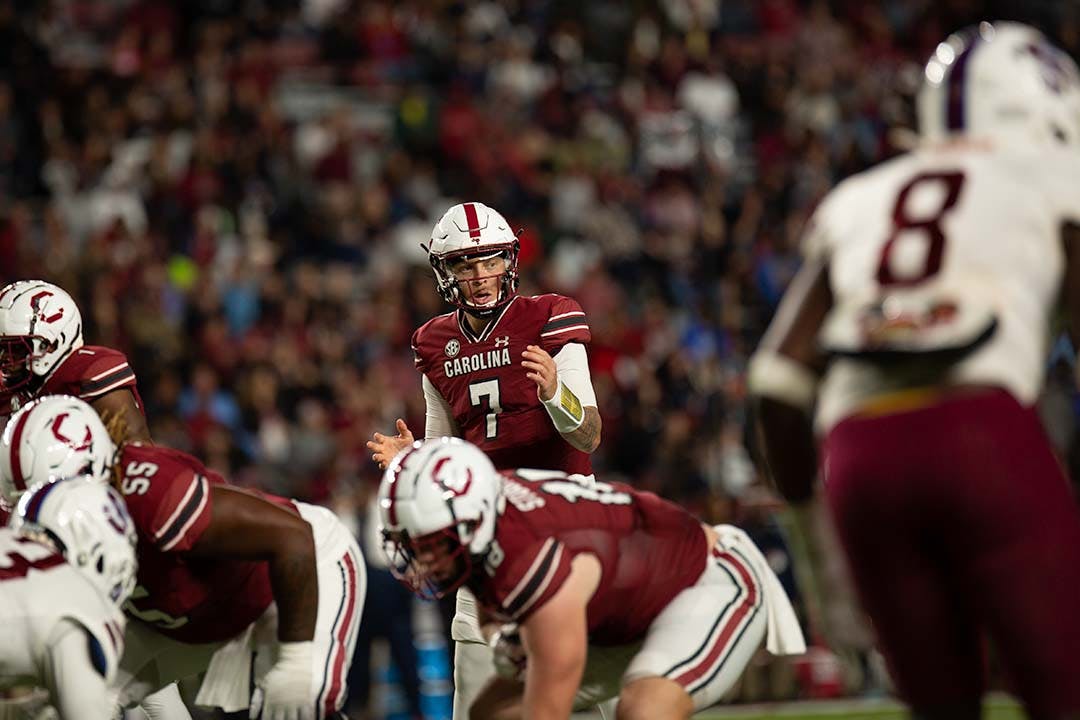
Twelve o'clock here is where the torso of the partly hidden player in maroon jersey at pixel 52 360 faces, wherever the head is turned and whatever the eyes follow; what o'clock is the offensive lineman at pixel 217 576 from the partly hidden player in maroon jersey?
The offensive lineman is roughly at 10 o'clock from the partly hidden player in maroon jersey.

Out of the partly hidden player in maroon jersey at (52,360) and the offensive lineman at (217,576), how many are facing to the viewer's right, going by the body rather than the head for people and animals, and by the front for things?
0

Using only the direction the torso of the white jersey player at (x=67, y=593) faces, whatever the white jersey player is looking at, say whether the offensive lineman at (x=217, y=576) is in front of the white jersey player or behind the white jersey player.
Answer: in front

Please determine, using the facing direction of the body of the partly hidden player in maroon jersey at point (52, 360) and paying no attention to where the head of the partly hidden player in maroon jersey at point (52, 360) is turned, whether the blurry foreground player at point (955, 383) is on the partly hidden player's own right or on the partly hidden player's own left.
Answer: on the partly hidden player's own left

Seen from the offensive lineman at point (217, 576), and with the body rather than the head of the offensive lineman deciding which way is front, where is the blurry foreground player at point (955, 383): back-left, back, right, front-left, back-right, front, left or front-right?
left

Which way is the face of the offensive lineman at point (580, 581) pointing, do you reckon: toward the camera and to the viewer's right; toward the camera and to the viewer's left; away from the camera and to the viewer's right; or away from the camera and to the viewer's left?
toward the camera and to the viewer's left

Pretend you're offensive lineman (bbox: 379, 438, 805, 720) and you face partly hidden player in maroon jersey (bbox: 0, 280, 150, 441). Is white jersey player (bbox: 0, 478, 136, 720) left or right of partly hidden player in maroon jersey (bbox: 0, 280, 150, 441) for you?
left

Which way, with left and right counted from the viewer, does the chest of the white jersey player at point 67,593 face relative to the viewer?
facing away from the viewer and to the right of the viewer

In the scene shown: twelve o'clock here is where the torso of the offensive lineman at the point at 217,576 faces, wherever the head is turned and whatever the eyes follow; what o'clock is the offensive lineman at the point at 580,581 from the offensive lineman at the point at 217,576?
the offensive lineman at the point at 580,581 is roughly at 9 o'clock from the offensive lineman at the point at 217,576.

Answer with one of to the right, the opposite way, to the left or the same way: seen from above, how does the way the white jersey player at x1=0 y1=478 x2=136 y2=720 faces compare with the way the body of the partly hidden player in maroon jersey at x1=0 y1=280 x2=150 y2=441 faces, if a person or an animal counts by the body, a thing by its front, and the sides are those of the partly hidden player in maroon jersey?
the opposite way

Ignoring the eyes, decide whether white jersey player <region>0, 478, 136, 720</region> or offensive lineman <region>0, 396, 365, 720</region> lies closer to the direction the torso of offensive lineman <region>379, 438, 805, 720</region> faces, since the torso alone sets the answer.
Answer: the white jersey player

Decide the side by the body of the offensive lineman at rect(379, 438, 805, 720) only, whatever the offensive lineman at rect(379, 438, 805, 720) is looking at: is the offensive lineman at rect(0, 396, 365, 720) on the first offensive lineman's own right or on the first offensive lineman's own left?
on the first offensive lineman's own right
